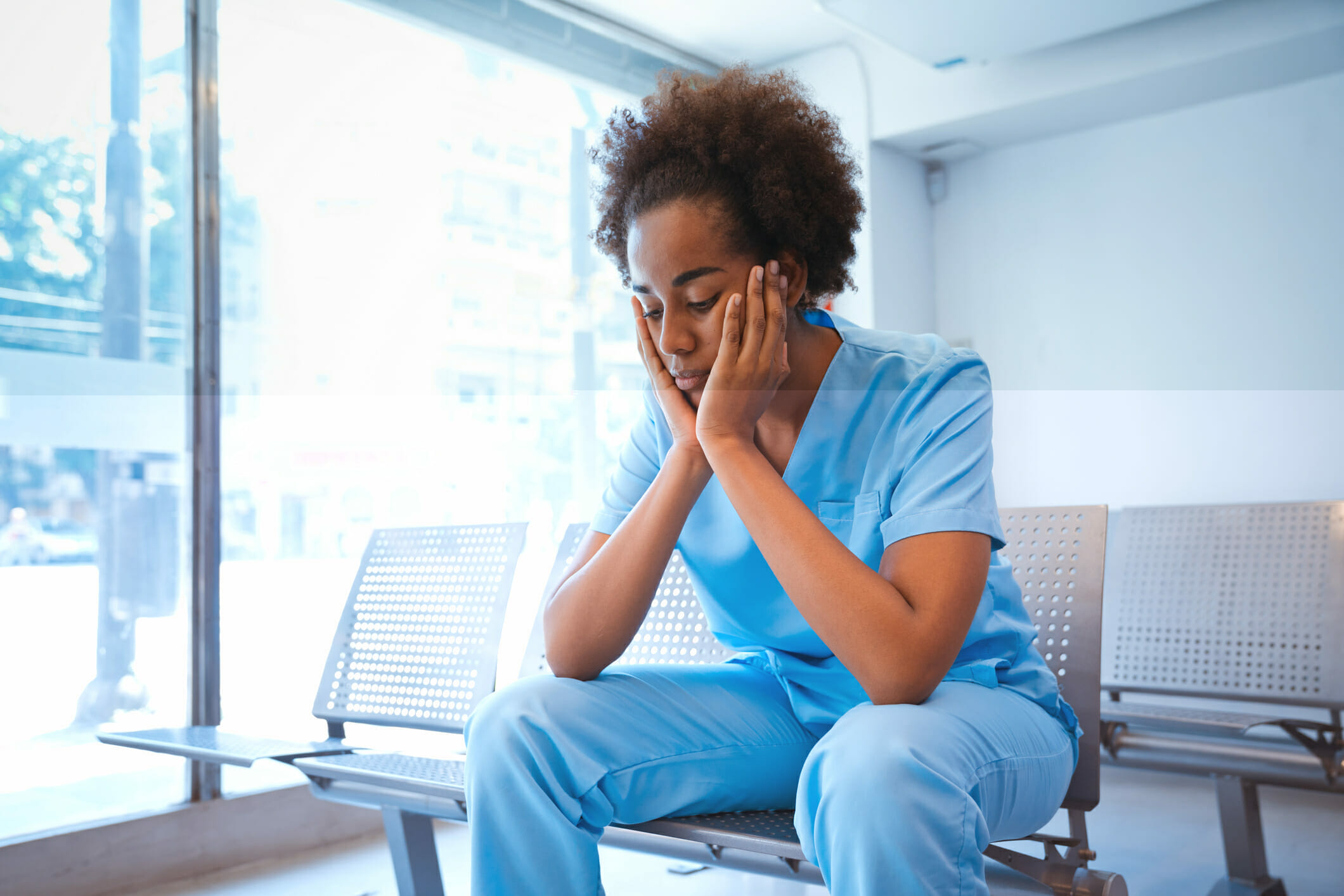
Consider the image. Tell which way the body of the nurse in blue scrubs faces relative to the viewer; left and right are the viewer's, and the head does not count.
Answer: facing the viewer and to the left of the viewer

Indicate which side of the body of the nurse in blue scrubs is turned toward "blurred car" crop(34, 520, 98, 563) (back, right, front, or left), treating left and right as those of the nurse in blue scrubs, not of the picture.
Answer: right

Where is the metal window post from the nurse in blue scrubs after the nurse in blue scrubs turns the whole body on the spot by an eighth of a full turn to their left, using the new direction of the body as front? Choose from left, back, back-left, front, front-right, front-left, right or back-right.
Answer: back-right

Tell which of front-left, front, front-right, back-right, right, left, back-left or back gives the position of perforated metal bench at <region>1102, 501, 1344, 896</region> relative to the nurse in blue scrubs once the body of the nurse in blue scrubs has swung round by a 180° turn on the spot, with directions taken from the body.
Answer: front
